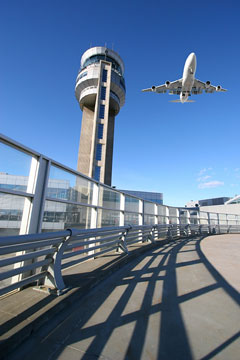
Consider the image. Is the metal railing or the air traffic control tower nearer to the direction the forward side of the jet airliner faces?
the metal railing

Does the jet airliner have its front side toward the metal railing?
yes

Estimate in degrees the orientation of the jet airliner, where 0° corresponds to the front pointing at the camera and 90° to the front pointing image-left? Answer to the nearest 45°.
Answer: approximately 0°

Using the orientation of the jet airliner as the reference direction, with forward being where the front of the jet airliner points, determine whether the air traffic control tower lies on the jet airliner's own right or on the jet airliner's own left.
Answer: on the jet airliner's own right
